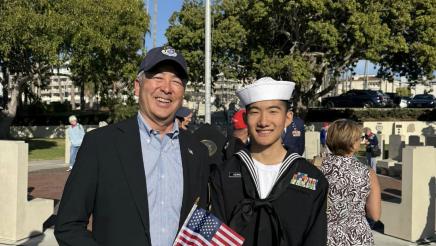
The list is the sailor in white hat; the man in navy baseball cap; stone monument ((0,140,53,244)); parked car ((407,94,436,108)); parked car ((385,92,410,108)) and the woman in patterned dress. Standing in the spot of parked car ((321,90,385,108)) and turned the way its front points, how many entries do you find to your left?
4

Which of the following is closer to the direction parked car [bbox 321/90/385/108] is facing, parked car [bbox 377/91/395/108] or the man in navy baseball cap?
the man in navy baseball cap

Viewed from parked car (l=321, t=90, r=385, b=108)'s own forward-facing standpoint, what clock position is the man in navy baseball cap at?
The man in navy baseball cap is roughly at 9 o'clock from the parked car.

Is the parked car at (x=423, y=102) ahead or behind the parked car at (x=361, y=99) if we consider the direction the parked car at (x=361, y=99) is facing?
behind

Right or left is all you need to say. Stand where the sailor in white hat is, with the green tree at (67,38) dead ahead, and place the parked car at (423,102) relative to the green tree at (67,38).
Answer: right

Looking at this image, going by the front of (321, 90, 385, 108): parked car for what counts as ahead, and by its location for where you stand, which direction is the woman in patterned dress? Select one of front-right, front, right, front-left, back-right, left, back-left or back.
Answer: left

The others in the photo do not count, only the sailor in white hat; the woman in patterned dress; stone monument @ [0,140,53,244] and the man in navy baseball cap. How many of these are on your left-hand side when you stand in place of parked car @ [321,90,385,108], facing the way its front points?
4

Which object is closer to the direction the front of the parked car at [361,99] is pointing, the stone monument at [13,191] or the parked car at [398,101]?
the stone monument

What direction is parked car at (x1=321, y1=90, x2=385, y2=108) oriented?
to the viewer's left
